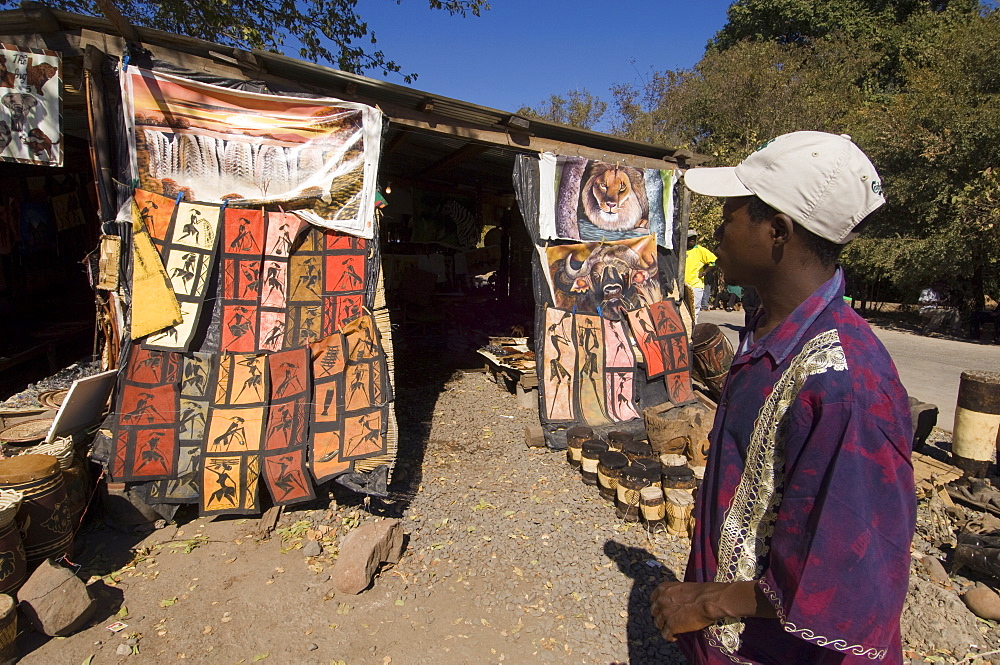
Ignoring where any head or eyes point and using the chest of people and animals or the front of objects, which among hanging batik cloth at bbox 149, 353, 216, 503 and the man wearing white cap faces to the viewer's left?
the man wearing white cap

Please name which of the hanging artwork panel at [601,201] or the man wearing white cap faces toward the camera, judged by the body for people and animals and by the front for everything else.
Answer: the hanging artwork panel

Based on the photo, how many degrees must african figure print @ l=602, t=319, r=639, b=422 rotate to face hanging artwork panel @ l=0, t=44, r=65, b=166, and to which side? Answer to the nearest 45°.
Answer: approximately 45° to its right

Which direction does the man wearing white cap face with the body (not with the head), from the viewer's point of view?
to the viewer's left

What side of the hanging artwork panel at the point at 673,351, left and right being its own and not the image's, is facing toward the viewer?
front

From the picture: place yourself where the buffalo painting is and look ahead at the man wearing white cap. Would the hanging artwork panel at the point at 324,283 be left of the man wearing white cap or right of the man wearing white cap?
right

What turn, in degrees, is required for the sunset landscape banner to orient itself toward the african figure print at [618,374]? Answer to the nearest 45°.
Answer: approximately 90° to its left

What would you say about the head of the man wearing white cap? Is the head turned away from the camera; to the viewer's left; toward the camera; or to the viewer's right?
to the viewer's left

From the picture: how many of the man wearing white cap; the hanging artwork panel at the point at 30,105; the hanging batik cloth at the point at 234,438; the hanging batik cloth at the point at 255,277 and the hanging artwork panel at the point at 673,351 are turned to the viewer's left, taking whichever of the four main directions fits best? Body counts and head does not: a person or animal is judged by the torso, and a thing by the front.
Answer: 1

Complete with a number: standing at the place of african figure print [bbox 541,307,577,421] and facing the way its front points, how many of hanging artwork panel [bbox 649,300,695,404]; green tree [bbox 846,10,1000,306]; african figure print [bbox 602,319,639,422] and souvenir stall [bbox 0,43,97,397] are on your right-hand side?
1

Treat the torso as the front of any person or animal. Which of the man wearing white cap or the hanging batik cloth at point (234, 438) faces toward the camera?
the hanging batik cloth

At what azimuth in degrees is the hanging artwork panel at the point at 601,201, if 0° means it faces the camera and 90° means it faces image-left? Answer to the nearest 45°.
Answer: approximately 0°

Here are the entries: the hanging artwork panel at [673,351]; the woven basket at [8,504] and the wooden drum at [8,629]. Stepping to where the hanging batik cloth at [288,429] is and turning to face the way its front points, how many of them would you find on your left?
1

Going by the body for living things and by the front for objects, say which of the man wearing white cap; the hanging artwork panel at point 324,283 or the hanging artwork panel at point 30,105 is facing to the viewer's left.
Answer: the man wearing white cap

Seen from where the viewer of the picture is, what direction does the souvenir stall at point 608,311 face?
facing the viewer
